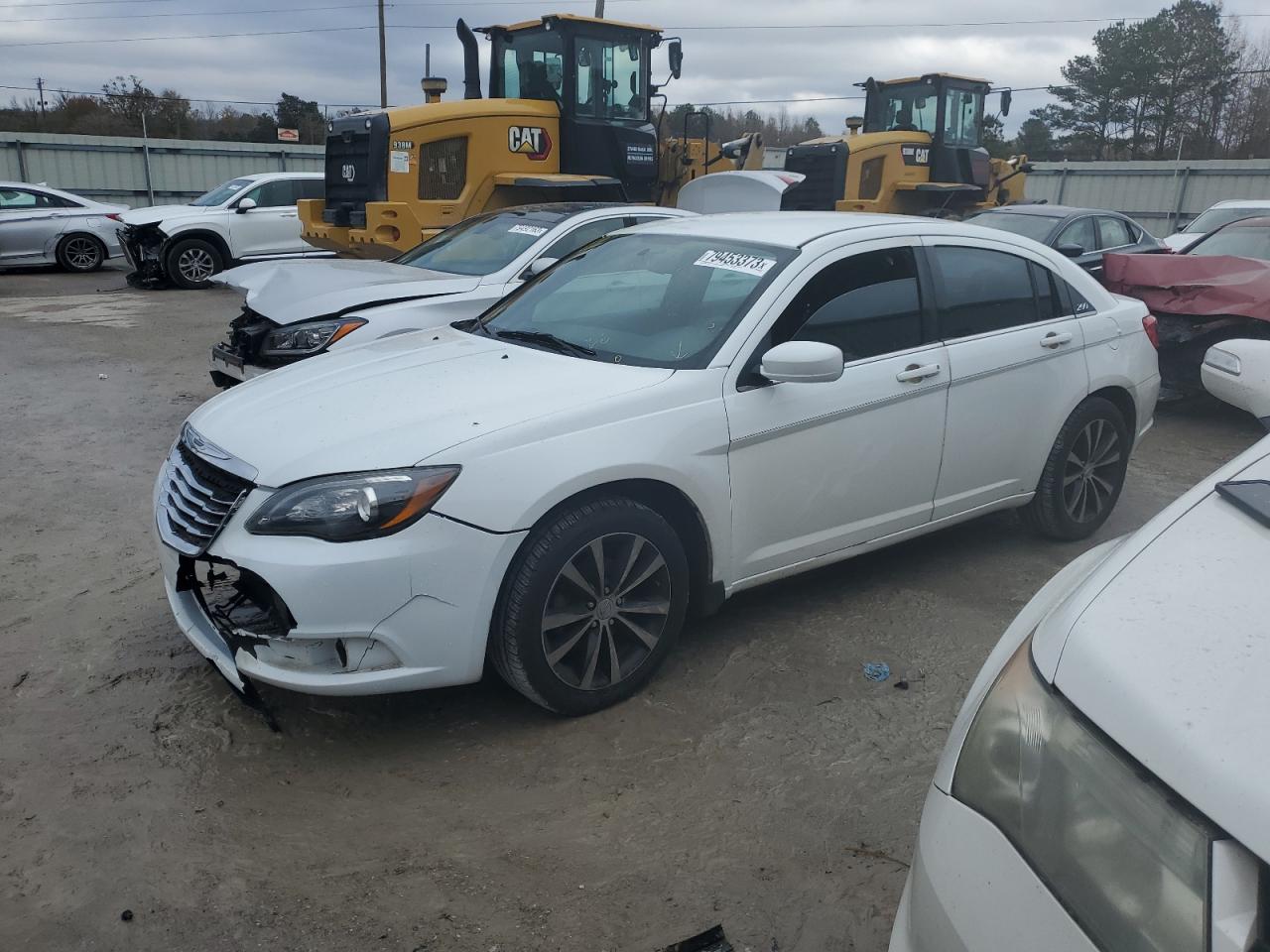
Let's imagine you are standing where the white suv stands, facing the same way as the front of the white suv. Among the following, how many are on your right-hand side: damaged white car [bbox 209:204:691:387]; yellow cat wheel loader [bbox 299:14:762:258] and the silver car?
1

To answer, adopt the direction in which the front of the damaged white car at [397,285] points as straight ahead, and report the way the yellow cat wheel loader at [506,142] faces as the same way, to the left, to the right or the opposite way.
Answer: the opposite way

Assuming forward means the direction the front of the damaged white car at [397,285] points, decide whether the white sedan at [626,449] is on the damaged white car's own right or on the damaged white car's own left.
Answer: on the damaged white car's own left

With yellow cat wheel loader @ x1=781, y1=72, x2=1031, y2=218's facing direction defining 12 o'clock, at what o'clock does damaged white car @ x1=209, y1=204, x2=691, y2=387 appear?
The damaged white car is roughly at 5 o'clock from the yellow cat wheel loader.

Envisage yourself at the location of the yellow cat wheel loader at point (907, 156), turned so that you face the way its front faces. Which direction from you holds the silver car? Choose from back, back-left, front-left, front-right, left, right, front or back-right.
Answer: back-left

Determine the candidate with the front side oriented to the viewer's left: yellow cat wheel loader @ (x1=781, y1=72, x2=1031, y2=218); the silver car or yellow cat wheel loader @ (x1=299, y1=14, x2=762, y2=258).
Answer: the silver car

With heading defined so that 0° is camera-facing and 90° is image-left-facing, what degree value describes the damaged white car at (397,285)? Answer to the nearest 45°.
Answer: approximately 45°

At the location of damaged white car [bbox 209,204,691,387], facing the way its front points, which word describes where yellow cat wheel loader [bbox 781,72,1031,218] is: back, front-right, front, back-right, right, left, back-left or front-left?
back

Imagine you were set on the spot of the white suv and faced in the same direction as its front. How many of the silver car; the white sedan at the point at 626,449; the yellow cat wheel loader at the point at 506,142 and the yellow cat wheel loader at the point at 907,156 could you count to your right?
1

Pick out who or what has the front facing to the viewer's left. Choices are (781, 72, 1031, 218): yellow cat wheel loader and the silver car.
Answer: the silver car

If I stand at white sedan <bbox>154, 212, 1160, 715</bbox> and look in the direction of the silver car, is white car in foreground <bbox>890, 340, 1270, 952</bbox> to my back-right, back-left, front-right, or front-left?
back-left

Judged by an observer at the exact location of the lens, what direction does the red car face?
facing the viewer and to the left of the viewer

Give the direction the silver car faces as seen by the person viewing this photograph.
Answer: facing to the left of the viewer
